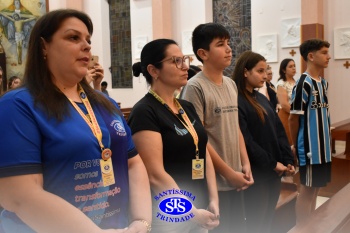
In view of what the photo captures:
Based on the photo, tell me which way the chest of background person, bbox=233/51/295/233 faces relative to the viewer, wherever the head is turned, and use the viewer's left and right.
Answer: facing the viewer and to the right of the viewer

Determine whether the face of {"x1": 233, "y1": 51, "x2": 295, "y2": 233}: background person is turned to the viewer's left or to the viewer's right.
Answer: to the viewer's right

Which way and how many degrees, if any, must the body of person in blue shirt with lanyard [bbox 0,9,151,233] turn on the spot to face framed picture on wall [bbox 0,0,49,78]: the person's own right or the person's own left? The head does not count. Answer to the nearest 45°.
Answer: approximately 135° to the person's own left

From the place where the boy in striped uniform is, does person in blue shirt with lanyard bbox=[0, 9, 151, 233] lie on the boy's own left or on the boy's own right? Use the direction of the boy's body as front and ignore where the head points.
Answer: on the boy's own right

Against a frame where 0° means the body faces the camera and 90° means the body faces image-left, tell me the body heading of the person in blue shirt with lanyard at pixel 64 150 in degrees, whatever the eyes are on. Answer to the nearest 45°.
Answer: approximately 315°
